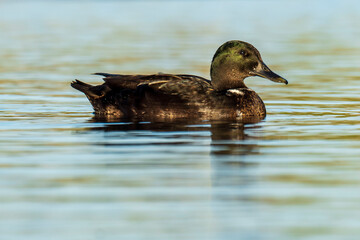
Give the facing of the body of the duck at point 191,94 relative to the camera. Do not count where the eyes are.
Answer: to the viewer's right
